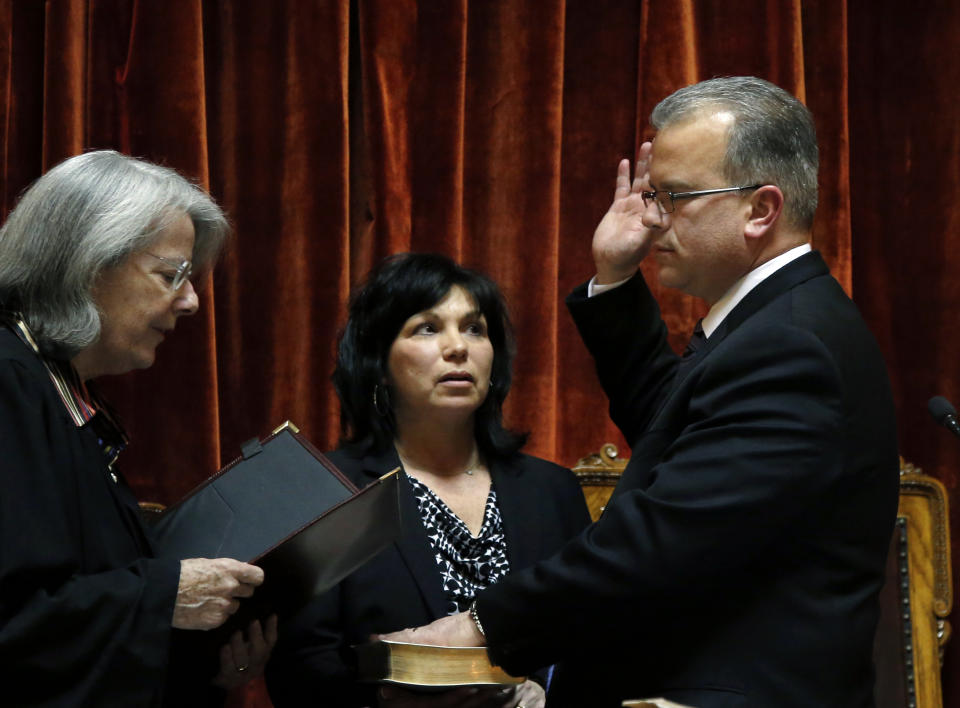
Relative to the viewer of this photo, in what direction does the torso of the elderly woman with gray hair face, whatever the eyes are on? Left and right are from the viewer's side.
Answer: facing to the right of the viewer

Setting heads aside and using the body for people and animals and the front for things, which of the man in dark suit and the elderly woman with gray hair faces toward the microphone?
the elderly woman with gray hair

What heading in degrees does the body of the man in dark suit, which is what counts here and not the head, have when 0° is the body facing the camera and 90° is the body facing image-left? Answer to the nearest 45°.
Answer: approximately 90°

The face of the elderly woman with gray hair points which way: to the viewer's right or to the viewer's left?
to the viewer's right

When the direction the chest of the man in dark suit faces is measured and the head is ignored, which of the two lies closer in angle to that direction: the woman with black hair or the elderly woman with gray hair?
the elderly woman with gray hair

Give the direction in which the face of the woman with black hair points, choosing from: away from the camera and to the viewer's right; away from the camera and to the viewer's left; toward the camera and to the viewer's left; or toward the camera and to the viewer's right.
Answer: toward the camera and to the viewer's right

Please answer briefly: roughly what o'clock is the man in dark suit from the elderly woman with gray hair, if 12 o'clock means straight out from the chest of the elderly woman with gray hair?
The man in dark suit is roughly at 1 o'clock from the elderly woman with gray hair.

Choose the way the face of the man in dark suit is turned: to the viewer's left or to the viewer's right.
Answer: to the viewer's left

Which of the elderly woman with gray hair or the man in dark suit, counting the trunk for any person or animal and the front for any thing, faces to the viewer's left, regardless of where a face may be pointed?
the man in dark suit

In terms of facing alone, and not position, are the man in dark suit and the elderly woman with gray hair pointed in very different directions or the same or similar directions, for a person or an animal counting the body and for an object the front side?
very different directions

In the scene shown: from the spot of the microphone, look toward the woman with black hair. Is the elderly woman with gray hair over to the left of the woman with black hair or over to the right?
left

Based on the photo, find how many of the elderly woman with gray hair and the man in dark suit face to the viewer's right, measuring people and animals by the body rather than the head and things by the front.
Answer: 1

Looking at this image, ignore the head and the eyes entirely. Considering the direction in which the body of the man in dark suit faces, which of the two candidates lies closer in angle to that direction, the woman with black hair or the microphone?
the woman with black hair
